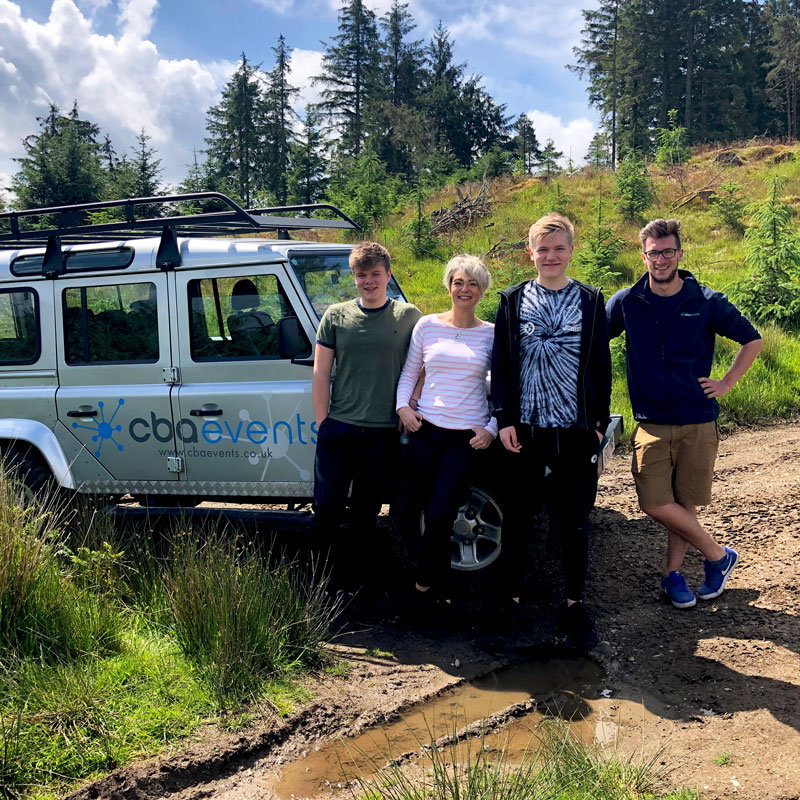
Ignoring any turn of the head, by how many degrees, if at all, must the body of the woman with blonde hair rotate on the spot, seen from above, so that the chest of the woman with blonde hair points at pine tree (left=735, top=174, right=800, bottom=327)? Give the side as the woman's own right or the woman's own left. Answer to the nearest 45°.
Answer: approximately 135° to the woman's own left

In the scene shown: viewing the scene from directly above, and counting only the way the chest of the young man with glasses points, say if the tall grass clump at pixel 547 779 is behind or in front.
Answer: in front

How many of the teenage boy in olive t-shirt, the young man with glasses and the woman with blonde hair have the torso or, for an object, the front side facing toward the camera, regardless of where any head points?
3

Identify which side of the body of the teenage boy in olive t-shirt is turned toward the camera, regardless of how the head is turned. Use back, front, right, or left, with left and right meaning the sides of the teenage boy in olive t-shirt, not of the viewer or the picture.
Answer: front

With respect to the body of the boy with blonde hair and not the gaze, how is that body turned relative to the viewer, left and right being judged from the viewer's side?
facing the viewer

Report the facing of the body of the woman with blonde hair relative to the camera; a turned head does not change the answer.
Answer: toward the camera

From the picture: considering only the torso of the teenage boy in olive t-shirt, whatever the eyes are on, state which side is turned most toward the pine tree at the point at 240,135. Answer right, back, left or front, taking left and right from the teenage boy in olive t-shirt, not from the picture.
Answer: back

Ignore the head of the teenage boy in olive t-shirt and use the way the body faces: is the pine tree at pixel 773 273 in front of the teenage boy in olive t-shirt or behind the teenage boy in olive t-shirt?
behind

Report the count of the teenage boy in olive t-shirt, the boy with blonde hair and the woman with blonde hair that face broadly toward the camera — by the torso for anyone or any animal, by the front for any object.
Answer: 3

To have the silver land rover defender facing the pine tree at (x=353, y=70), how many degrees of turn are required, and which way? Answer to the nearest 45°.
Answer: approximately 135° to its left

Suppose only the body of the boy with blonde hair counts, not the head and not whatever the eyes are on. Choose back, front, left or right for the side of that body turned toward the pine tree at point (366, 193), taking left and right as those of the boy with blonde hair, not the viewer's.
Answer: back

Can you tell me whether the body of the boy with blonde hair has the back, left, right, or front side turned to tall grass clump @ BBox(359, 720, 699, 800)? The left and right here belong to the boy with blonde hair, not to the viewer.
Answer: front

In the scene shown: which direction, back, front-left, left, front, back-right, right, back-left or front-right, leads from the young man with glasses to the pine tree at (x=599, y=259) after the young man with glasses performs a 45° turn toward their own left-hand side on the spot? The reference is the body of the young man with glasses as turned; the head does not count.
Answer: back-left

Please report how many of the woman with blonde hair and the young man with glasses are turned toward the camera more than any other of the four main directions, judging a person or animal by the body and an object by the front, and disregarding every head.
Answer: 2

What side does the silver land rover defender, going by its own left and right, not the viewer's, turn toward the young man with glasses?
front
